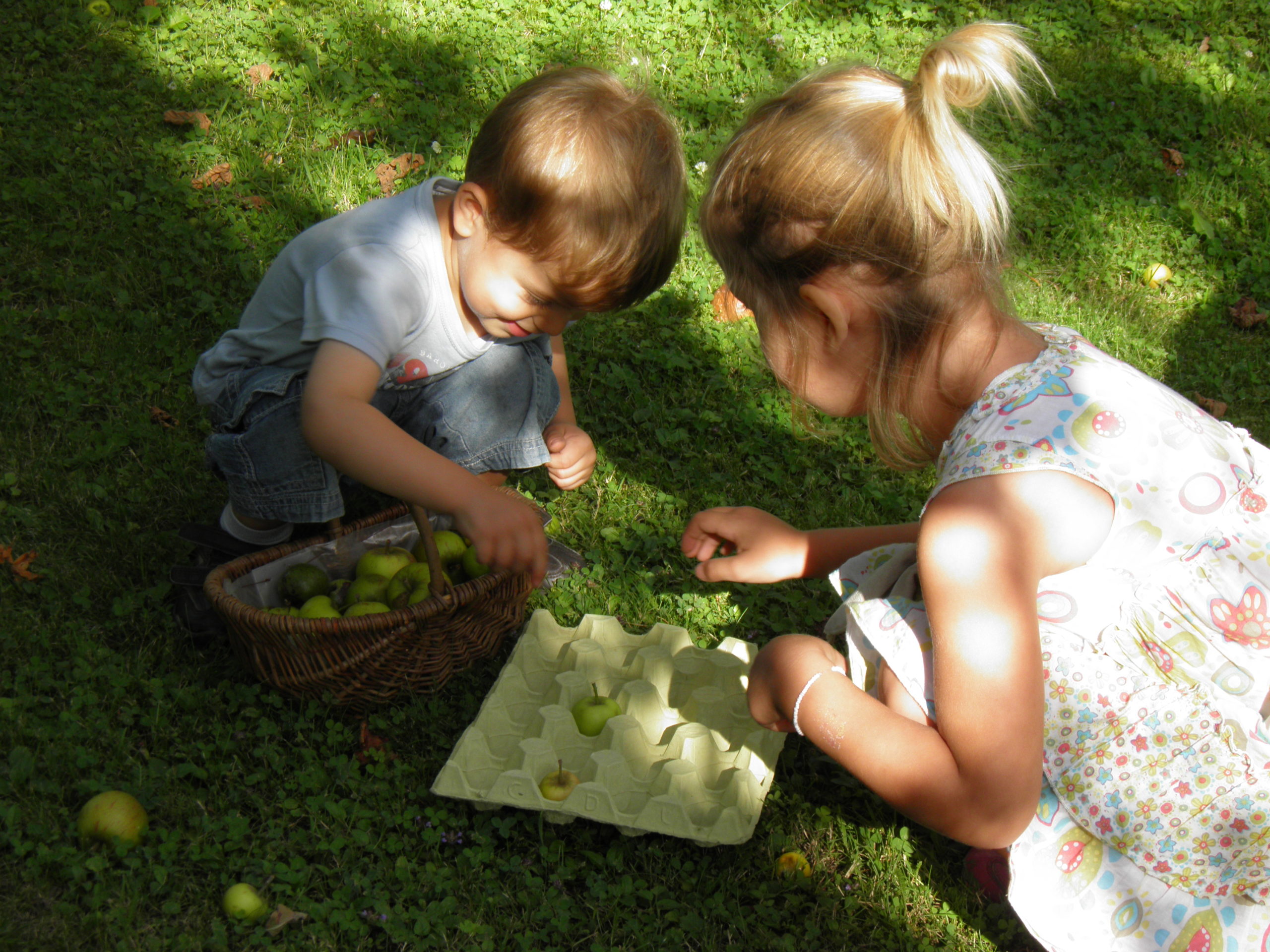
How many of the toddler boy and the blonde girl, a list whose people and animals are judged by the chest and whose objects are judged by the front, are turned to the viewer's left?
1

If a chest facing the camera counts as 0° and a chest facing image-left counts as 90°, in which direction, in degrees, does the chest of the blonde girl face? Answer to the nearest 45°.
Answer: approximately 90°

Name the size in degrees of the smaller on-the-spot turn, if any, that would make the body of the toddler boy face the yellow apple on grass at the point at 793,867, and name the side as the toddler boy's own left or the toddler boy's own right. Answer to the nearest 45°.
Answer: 0° — they already face it

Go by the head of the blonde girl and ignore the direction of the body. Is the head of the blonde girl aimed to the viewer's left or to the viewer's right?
to the viewer's left

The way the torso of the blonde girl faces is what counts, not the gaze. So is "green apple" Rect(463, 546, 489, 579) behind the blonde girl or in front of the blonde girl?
in front

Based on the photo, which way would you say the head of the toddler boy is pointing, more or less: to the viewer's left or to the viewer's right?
to the viewer's right

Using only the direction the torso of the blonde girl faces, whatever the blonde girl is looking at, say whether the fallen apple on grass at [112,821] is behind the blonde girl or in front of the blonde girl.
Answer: in front

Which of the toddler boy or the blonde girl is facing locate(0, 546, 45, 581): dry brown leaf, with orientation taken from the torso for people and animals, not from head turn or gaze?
the blonde girl

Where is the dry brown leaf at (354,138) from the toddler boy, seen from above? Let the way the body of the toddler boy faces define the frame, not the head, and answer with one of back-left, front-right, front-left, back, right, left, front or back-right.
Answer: back-left

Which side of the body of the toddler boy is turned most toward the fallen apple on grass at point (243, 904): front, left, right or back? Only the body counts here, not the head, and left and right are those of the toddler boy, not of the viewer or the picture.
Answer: right

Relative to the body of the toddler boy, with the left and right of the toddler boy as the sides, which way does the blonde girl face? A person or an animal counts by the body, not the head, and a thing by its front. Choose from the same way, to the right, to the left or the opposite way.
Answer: the opposite way
